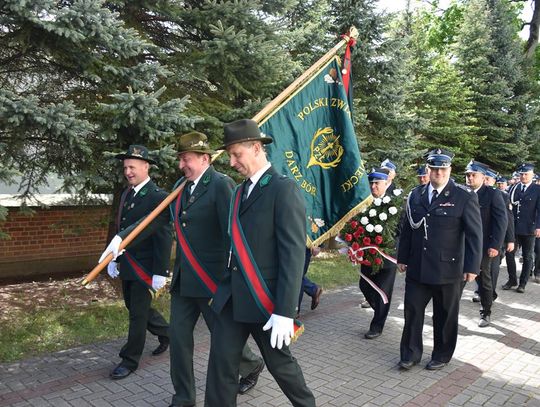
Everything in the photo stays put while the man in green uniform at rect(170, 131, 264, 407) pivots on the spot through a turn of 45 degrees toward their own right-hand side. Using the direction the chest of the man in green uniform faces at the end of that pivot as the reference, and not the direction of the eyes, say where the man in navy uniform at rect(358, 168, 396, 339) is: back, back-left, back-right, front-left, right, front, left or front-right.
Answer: back-right

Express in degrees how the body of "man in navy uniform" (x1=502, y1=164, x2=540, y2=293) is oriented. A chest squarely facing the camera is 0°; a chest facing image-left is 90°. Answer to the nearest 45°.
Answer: approximately 45°

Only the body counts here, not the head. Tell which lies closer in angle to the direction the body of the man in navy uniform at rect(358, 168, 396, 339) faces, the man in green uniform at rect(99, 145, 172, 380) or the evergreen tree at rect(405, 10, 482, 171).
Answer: the man in green uniform

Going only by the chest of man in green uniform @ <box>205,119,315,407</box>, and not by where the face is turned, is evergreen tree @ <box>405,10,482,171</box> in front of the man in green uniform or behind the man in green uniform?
behind

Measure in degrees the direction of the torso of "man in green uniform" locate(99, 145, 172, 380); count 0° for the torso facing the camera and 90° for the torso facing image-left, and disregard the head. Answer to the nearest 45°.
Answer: approximately 45°

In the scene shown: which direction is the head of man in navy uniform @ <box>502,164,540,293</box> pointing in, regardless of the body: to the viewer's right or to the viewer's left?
to the viewer's left

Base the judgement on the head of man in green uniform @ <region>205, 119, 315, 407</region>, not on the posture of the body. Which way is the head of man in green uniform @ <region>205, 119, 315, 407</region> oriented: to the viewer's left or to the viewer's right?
to the viewer's left

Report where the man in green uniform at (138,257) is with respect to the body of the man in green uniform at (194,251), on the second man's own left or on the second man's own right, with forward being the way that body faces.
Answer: on the second man's own right

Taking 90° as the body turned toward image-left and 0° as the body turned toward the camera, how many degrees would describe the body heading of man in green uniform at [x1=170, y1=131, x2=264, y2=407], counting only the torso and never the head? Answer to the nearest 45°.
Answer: approximately 45°

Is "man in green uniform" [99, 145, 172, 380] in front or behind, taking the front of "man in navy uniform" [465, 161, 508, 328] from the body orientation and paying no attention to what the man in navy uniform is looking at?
in front

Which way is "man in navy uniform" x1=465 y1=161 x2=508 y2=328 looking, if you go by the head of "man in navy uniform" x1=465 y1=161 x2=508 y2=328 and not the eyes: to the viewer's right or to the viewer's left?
to the viewer's left
